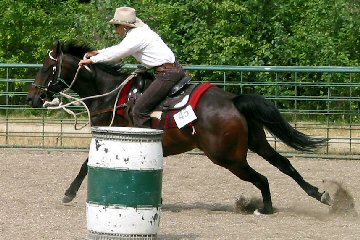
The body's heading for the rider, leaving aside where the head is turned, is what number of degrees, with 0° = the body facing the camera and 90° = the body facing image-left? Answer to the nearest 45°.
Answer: approximately 90°

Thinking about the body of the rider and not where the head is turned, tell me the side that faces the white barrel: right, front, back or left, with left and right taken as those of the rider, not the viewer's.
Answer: left

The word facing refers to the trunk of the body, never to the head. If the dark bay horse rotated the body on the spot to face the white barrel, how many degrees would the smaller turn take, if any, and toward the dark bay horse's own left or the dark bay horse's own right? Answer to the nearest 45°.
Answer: approximately 90° to the dark bay horse's own left

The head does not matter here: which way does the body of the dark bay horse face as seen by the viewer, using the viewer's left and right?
facing to the left of the viewer

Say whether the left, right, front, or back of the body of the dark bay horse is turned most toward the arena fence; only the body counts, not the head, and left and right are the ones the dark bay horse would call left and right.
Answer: right

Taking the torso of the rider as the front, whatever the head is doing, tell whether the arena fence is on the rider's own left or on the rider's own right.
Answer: on the rider's own right
